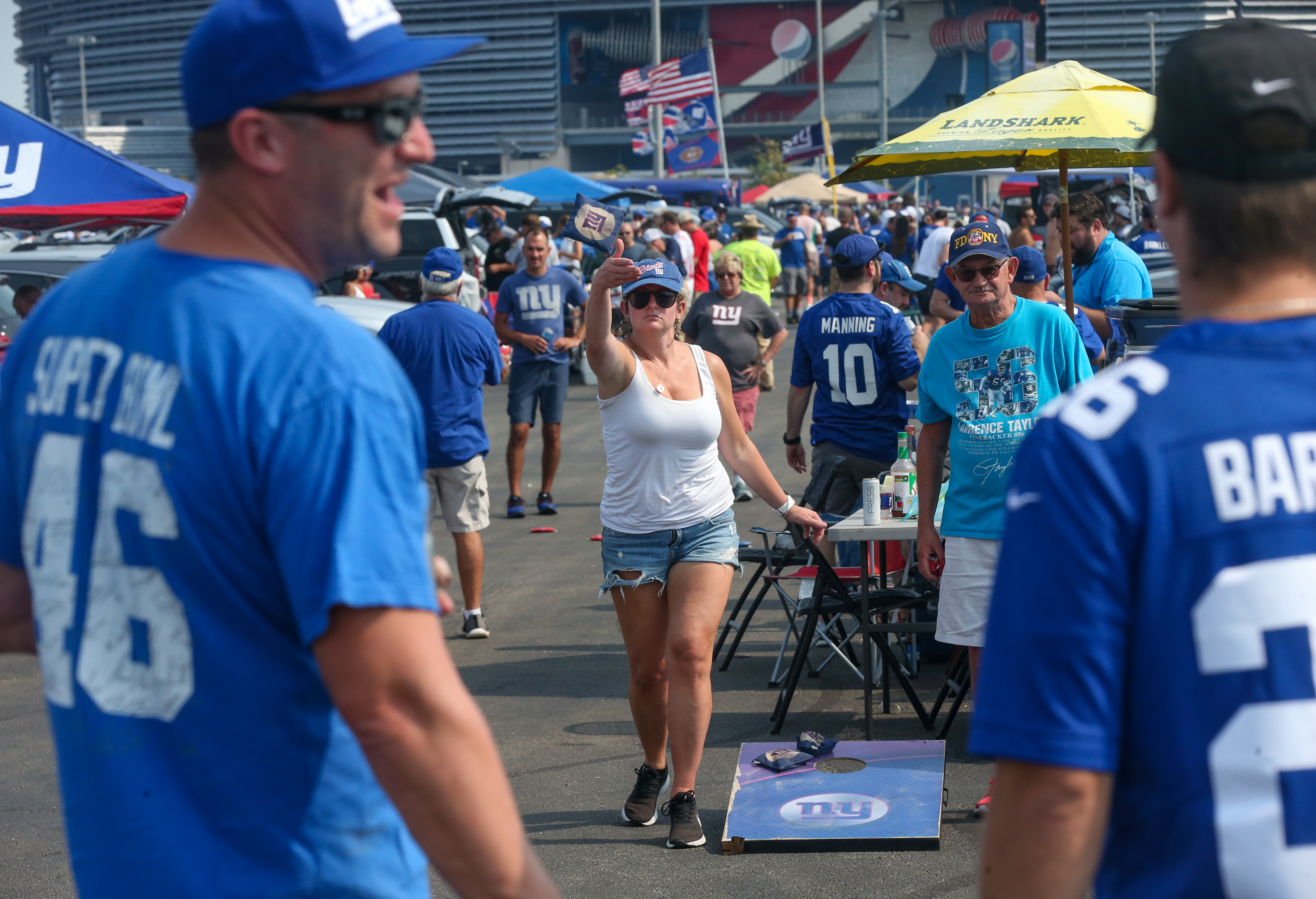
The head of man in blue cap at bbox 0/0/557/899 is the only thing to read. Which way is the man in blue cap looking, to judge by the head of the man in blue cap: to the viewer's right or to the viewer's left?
to the viewer's right

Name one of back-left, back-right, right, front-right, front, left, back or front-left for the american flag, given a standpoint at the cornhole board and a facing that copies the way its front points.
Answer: back

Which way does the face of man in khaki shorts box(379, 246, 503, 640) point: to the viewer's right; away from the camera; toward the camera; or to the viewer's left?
away from the camera

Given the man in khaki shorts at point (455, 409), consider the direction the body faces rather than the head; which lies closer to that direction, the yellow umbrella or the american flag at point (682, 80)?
the american flag

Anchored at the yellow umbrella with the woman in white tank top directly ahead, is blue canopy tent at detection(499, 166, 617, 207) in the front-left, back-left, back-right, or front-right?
back-right

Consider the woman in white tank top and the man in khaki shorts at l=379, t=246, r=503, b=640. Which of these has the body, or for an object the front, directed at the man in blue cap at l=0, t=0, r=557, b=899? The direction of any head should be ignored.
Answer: the woman in white tank top

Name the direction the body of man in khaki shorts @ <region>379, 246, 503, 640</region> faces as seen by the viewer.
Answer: away from the camera

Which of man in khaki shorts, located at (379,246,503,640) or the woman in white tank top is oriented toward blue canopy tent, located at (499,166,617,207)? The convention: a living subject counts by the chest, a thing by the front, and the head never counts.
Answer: the man in khaki shorts
